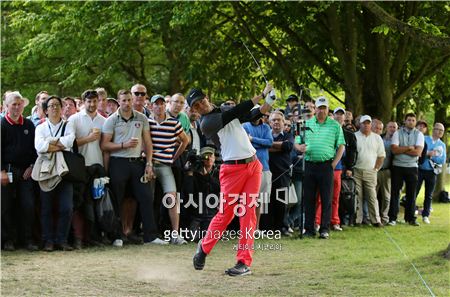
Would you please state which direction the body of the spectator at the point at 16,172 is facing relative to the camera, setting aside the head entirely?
toward the camera

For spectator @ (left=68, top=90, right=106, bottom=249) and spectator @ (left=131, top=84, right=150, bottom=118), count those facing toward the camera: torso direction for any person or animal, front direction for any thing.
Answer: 2

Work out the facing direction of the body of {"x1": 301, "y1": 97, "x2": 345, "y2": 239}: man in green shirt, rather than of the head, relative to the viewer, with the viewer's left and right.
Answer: facing the viewer

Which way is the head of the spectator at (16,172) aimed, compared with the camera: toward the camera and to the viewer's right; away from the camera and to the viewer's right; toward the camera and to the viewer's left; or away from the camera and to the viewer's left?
toward the camera and to the viewer's right

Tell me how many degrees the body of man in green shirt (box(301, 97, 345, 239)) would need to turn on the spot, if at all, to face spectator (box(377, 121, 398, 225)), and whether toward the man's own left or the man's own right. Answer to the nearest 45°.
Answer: approximately 135° to the man's own left

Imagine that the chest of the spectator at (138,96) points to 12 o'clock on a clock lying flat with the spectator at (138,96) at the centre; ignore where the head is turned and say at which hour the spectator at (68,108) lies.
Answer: the spectator at (68,108) is roughly at 3 o'clock from the spectator at (138,96).

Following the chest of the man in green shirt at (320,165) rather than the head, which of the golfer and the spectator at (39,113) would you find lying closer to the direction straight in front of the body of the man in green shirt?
the golfer

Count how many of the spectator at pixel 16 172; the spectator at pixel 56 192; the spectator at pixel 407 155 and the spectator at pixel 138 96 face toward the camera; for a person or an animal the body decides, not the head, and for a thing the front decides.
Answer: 4

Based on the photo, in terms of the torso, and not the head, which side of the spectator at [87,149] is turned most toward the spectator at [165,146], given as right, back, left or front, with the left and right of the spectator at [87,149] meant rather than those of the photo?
left

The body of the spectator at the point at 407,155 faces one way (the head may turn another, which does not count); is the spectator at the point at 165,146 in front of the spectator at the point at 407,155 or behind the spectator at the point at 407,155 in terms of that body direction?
in front

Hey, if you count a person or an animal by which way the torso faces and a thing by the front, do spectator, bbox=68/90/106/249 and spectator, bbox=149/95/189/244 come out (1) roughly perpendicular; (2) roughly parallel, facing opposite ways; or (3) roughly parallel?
roughly parallel

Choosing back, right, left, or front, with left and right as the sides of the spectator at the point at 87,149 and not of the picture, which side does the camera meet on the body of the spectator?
front
